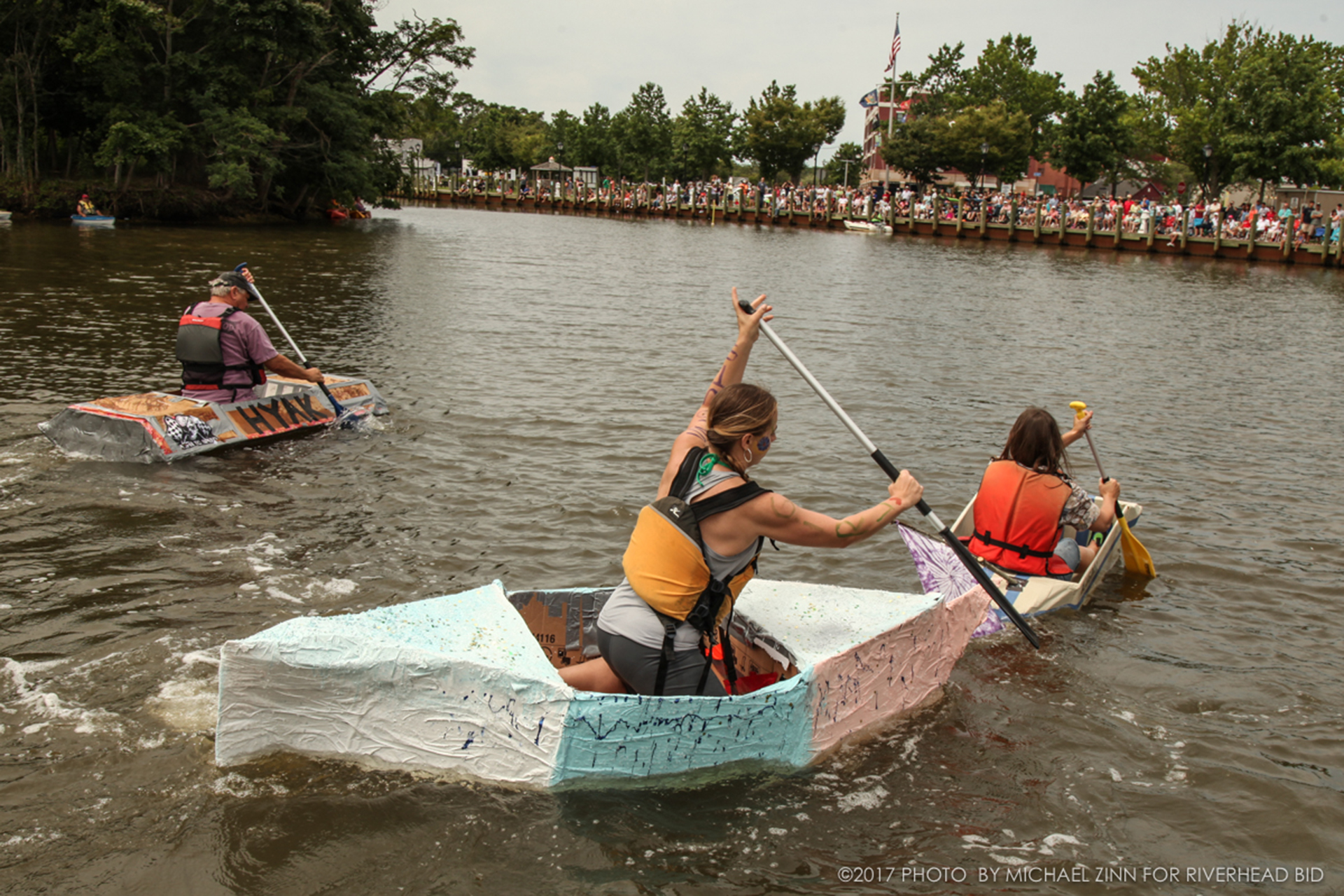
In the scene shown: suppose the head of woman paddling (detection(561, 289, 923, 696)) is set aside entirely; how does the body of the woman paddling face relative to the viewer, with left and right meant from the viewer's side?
facing away from the viewer and to the right of the viewer

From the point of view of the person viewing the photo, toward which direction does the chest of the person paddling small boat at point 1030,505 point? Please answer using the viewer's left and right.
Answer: facing away from the viewer and to the right of the viewer

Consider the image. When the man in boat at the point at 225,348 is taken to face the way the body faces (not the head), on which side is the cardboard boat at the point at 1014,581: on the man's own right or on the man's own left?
on the man's own right

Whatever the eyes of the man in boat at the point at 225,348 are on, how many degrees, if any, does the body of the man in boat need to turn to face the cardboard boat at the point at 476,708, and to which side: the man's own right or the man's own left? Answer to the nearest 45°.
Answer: approximately 135° to the man's own right

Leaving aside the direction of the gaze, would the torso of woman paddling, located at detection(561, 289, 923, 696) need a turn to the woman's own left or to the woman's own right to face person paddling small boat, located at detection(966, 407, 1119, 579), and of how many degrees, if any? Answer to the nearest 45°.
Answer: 0° — they already face them

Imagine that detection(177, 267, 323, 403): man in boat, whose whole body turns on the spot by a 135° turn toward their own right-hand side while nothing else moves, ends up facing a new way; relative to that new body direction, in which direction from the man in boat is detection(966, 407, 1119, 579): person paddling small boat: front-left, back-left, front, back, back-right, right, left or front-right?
front-left
